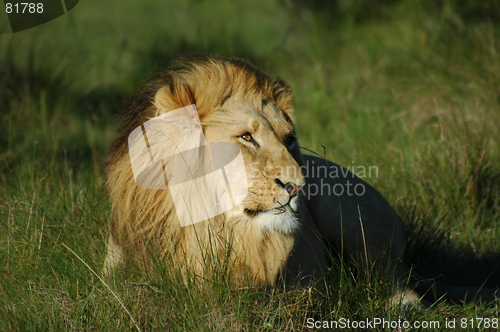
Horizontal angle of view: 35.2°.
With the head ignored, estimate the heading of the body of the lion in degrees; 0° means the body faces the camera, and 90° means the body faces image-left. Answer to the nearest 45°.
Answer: approximately 45°
